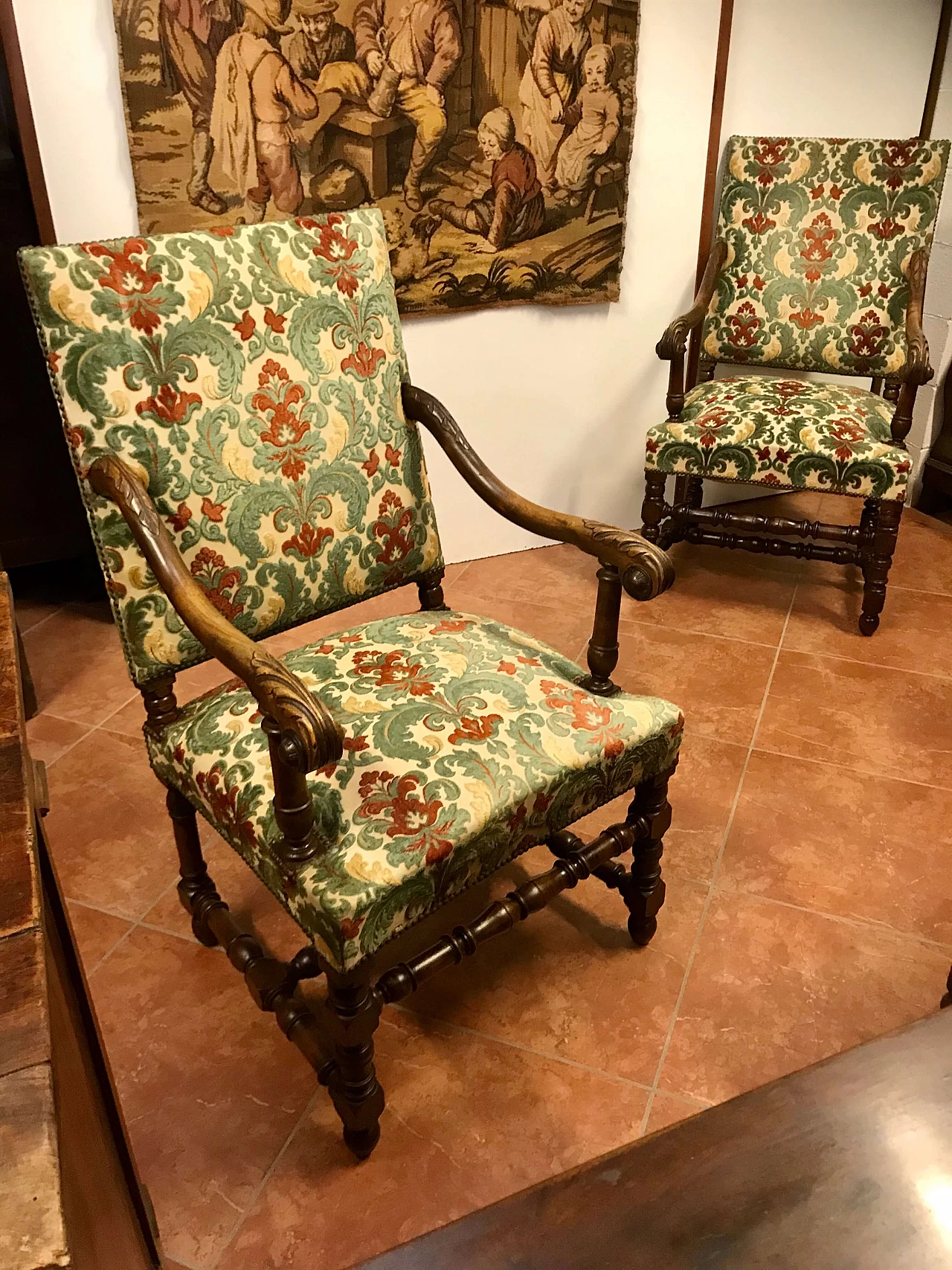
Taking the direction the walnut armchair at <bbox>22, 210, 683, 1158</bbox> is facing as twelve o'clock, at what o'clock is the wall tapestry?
The wall tapestry is roughly at 8 o'clock from the walnut armchair.

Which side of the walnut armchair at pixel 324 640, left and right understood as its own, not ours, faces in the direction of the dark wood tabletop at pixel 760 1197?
front

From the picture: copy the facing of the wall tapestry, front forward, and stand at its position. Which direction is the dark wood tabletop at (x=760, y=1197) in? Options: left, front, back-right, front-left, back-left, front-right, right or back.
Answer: front

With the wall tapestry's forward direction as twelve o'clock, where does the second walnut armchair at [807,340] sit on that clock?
The second walnut armchair is roughly at 9 o'clock from the wall tapestry.

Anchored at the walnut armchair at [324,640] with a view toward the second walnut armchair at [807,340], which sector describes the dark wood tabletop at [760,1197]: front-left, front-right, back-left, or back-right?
back-right

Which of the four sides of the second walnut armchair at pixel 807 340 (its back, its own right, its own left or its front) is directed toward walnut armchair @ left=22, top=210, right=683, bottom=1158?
front

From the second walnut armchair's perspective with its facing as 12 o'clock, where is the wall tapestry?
The wall tapestry is roughly at 2 o'clock from the second walnut armchair.

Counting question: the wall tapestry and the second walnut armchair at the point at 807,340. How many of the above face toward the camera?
2

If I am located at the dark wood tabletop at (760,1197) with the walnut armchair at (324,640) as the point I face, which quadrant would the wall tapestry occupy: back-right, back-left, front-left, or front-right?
front-right

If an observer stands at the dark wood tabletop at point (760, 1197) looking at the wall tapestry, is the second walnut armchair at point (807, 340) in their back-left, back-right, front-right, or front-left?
front-right

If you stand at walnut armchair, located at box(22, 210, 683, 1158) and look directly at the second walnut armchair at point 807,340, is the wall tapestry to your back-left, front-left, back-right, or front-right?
front-left

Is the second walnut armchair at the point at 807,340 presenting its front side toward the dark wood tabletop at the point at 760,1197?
yes

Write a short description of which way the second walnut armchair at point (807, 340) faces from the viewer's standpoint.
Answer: facing the viewer

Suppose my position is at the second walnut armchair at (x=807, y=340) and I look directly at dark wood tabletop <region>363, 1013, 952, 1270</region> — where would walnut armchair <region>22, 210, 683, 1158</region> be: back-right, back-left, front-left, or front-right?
front-right

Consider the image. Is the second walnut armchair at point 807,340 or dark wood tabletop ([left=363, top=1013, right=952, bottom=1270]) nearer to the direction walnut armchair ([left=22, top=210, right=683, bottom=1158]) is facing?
the dark wood tabletop

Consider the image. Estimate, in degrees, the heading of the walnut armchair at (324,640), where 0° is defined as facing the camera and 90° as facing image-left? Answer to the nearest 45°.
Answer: approximately 315°

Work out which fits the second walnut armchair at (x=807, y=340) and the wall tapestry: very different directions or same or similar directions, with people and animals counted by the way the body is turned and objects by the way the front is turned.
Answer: same or similar directions
